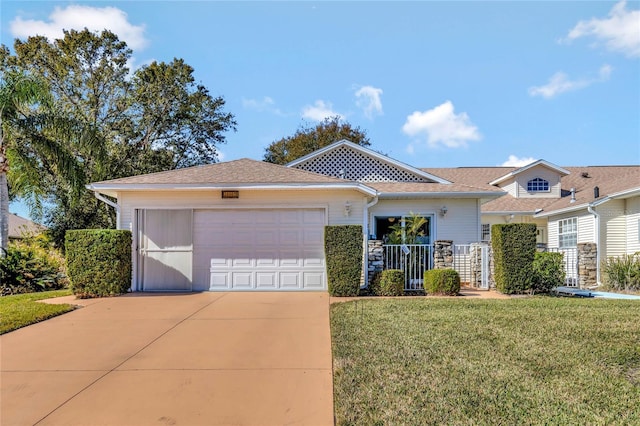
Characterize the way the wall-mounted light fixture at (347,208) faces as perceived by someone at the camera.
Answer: facing the viewer

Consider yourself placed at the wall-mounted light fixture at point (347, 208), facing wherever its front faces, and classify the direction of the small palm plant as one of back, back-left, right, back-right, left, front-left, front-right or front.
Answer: back-left

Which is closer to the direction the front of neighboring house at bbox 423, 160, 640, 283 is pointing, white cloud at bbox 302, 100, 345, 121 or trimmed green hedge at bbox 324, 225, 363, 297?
the trimmed green hedge

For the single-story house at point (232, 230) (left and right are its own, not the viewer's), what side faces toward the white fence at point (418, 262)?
left

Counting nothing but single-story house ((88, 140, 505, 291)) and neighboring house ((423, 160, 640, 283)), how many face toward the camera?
2

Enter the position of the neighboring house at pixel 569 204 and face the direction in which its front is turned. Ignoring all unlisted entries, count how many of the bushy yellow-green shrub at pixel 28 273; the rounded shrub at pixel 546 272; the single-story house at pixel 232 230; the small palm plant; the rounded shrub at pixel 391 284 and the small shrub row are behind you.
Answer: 0

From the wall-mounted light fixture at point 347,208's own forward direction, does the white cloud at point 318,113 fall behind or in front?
behind

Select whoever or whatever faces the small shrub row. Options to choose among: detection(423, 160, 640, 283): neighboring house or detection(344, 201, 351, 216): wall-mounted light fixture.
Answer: the neighboring house

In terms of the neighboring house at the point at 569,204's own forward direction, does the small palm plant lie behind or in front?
in front

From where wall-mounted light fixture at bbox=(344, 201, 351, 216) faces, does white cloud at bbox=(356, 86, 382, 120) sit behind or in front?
behind

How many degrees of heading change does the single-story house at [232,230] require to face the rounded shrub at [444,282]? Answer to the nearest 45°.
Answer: approximately 90° to its left

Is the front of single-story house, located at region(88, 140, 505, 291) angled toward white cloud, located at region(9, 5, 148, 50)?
no

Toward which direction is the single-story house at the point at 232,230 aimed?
toward the camera
